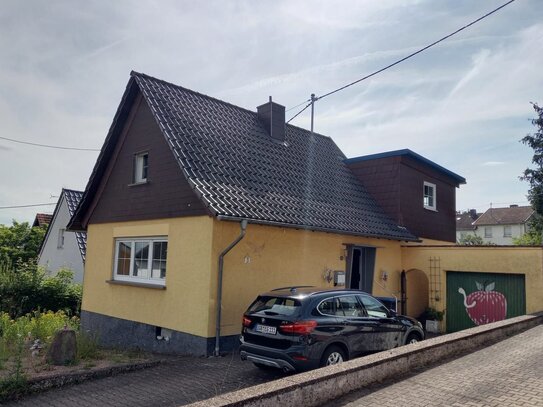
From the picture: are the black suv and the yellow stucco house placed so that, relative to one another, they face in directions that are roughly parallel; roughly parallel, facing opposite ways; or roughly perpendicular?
roughly perpendicular

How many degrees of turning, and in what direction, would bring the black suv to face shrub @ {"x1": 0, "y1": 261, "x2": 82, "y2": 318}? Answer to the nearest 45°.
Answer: approximately 90° to its left

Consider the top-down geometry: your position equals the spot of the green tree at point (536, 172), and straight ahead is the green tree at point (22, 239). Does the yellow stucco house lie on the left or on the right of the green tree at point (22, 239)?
left

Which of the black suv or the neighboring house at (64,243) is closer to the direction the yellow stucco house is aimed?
the black suv

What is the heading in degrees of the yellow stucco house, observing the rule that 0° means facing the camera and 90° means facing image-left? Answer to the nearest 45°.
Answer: approximately 315°

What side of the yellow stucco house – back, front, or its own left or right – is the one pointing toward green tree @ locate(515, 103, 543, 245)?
left

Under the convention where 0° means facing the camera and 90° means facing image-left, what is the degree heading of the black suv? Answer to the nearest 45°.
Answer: approximately 225°

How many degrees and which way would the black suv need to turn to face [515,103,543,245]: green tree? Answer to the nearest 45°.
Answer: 0° — it already faces it

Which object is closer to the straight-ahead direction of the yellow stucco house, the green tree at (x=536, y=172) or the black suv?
the black suv
